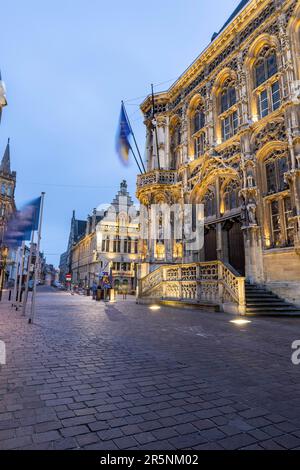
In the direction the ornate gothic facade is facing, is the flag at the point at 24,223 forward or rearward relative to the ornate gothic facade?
forward

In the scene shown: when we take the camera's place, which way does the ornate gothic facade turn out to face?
facing the viewer and to the left of the viewer
